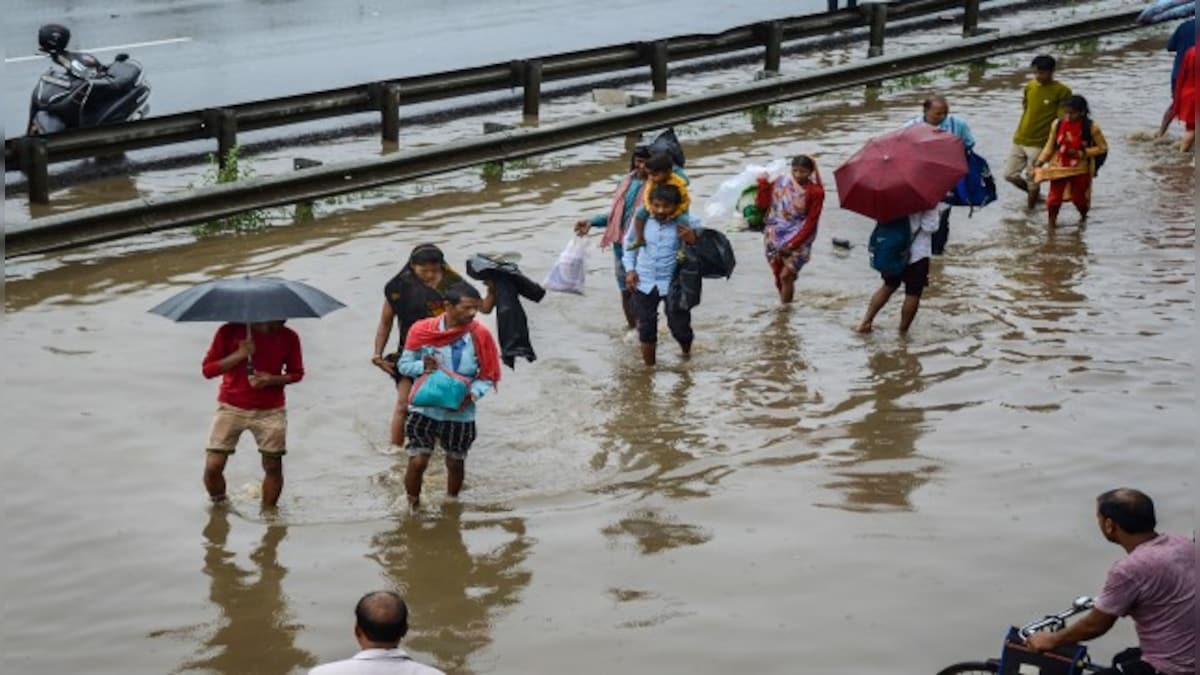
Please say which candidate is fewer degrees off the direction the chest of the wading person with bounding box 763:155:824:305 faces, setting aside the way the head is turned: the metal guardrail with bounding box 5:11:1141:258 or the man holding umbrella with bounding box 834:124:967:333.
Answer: the man holding umbrella

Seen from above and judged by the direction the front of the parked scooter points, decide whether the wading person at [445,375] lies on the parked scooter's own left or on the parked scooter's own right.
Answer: on the parked scooter's own left

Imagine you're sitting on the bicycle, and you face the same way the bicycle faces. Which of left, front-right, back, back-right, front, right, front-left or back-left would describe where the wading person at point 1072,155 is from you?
right

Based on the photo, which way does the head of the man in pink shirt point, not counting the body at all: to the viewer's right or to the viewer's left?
to the viewer's left

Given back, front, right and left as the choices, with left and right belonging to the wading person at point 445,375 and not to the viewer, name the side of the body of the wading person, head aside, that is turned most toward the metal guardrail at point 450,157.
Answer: back

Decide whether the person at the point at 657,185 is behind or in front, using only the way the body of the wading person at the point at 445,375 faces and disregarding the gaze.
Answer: behind

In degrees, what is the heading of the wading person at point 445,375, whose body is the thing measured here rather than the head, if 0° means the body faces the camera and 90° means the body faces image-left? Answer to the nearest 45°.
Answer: approximately 0°

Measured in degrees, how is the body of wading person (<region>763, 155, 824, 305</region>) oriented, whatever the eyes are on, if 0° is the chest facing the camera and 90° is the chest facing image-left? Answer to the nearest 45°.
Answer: approximately 0°
